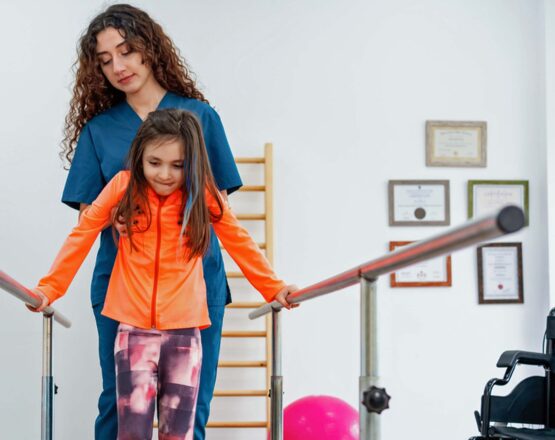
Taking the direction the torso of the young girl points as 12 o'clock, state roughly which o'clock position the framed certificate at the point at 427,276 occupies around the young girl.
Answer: The framed certificate is roughly at 7 o'clock from the young girl.

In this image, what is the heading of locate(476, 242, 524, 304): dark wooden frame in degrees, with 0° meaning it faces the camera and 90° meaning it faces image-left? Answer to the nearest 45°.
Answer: approximately 0°

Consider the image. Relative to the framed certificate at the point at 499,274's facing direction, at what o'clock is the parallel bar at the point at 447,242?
The parallel bar is roughly at 12 o'clock from the framed certificate.
